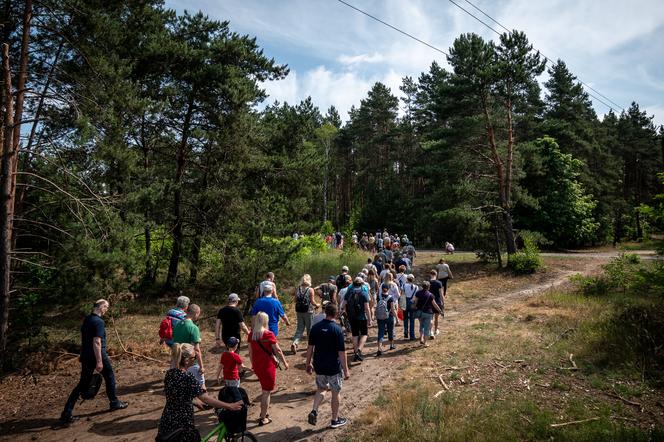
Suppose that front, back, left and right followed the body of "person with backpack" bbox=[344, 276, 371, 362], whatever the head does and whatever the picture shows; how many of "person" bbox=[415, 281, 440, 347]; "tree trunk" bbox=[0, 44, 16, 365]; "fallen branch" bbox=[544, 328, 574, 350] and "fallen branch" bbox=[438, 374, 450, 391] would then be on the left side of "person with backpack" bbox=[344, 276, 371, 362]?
1

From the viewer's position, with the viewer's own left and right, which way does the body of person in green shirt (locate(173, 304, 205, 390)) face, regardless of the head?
facing away from the viewer and to the right of the viewer

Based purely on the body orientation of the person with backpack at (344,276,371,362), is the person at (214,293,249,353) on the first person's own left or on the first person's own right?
on the first person's own left

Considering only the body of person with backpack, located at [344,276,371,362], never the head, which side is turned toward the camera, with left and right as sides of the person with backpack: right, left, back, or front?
back

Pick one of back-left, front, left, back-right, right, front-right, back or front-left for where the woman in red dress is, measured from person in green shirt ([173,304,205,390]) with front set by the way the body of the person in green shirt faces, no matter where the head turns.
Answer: right
